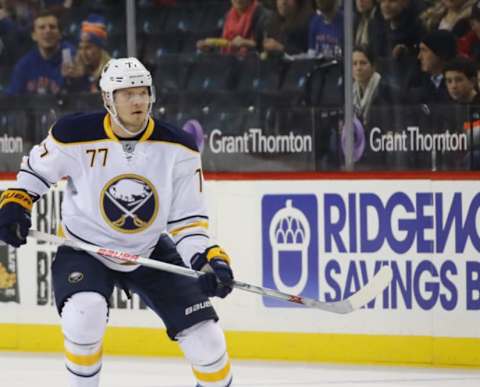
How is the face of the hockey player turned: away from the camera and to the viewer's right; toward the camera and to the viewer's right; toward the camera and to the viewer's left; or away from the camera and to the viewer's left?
toward the camera and to the viewer's right

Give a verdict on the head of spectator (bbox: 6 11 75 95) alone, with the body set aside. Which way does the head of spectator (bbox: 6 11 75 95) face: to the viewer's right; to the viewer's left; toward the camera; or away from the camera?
toward the camera

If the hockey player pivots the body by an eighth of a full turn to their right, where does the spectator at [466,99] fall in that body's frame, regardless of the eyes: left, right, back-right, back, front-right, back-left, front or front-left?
back

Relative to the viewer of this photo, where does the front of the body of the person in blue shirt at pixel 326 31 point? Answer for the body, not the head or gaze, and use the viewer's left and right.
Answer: facing the viewer

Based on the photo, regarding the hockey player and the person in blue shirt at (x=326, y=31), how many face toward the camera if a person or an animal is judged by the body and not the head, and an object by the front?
2

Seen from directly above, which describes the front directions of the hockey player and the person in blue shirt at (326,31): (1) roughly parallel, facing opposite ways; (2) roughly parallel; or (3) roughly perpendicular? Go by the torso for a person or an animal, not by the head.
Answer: roughly parallel

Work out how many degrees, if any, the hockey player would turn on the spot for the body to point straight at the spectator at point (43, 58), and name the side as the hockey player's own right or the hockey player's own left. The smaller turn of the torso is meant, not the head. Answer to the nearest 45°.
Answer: approximately 180°

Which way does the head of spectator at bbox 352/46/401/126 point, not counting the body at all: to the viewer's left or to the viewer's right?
to the viewer's left

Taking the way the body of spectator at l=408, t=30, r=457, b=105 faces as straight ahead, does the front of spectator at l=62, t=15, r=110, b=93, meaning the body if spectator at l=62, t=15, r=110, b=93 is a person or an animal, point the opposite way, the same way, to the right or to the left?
the same way

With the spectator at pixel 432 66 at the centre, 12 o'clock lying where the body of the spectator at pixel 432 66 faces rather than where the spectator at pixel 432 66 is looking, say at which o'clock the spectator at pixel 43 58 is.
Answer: the spectator at pixel 43 58 is roughly at 2 o'clock from the spectator at pixel 432 66.

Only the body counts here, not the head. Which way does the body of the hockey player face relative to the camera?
toward the camera

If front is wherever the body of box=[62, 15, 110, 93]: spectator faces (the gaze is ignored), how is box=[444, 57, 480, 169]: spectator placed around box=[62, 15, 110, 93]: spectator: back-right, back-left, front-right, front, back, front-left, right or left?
left

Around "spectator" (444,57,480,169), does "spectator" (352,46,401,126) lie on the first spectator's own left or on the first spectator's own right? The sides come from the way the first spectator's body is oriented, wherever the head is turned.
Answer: on the first spectator's own right

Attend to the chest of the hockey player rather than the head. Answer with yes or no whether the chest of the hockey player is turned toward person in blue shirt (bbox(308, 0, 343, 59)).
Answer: no

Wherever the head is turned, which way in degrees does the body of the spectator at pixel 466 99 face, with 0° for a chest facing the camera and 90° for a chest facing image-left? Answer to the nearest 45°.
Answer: approximately 45°

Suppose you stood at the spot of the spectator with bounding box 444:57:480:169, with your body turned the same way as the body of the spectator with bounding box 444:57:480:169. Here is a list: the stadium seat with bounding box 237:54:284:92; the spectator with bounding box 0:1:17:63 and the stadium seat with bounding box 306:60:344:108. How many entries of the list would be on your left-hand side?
0

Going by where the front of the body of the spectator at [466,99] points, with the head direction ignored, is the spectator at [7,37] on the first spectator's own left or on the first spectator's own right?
on the first spectator's own right

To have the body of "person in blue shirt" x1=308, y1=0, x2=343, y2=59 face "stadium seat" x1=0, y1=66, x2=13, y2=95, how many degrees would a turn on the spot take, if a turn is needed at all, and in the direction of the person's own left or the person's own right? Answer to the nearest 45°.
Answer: approximately 90° to the person's own right
